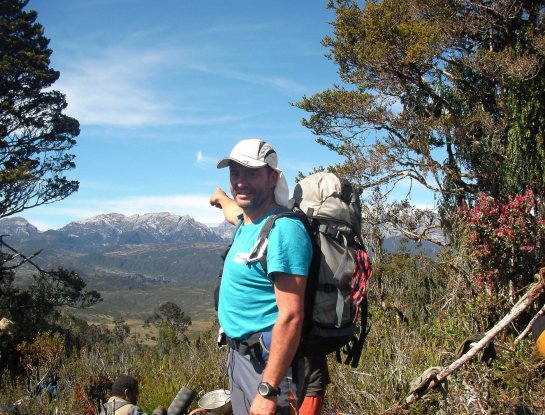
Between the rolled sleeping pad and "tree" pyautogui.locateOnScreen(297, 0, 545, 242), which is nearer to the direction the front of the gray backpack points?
the tree

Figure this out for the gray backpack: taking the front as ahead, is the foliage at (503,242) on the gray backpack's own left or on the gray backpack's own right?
on the gray backpack's own left

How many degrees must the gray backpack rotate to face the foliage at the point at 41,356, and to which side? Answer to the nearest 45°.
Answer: approximately 135° to its left

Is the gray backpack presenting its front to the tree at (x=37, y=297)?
no

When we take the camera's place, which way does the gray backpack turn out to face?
facing to the right of the viewer
